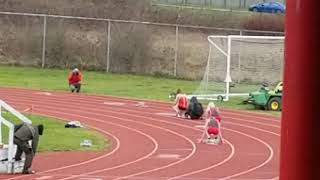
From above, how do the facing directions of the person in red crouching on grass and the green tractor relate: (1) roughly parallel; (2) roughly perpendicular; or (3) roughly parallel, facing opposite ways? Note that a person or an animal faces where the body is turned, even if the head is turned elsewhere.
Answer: roughly perpendicular

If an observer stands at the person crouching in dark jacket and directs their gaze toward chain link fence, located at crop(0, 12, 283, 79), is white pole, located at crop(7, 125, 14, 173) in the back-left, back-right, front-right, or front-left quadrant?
back-left

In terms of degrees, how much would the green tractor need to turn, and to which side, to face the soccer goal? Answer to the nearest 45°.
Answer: approximately 90° to its right

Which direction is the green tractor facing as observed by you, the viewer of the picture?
facing to the left of the viewer

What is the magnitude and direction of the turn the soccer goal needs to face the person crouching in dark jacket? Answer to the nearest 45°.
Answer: approximately 45° to its right
